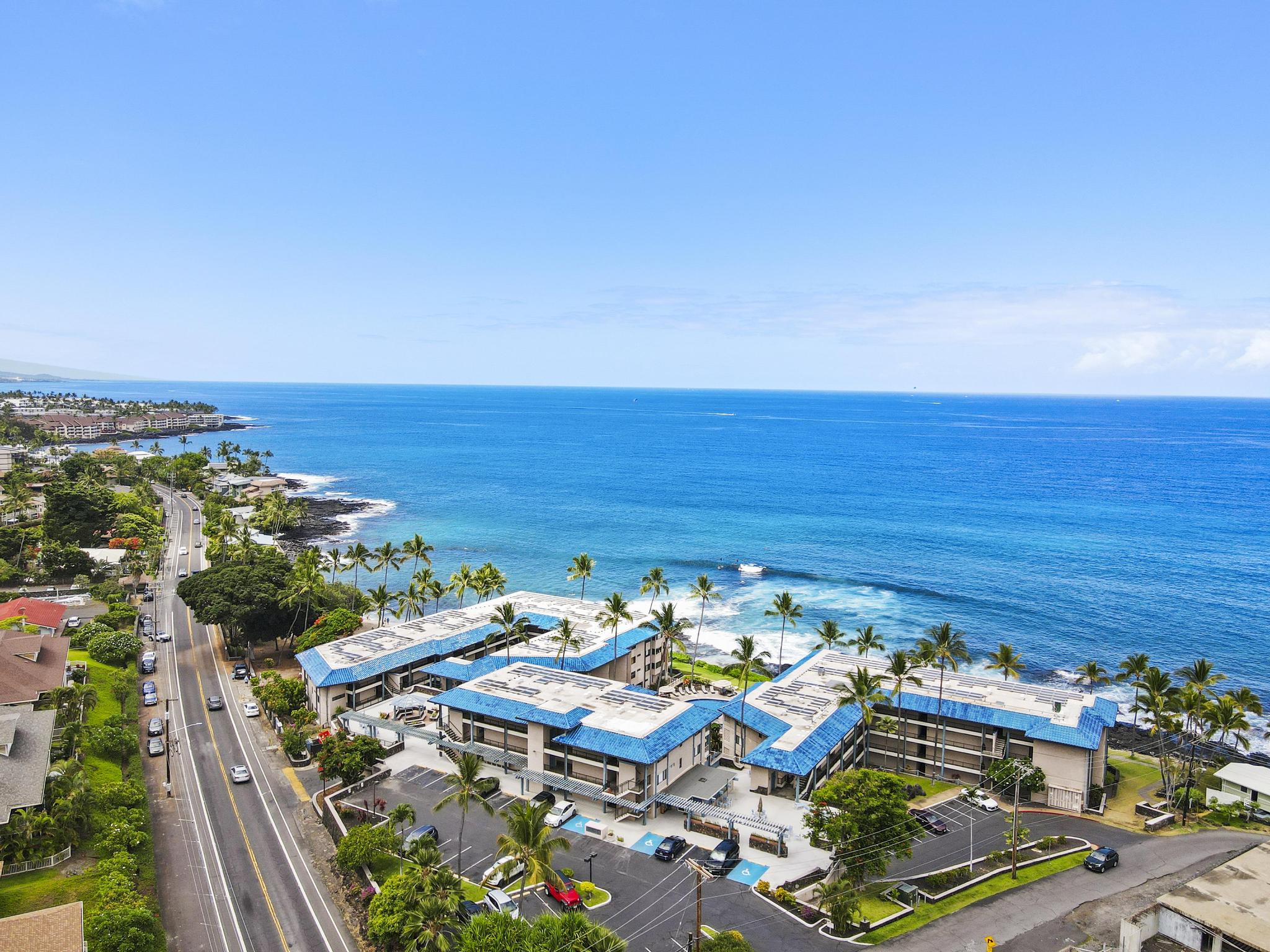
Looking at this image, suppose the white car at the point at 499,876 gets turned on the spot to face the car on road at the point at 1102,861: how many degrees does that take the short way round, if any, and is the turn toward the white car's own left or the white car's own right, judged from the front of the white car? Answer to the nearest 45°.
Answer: approximately 135° to the white car's own left

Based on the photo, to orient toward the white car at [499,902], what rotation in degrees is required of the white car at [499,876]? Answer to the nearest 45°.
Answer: approximately 45° to its left

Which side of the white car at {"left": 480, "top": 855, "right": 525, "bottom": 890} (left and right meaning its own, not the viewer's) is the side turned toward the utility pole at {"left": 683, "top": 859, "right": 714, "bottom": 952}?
left

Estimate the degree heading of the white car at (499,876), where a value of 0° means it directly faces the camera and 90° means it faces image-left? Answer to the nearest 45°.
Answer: approximately 45°

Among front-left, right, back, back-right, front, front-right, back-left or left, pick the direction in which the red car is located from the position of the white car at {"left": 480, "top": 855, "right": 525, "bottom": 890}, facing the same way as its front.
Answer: left

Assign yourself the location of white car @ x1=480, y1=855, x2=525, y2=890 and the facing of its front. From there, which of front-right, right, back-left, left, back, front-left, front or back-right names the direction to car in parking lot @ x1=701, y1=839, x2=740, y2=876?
back-left
